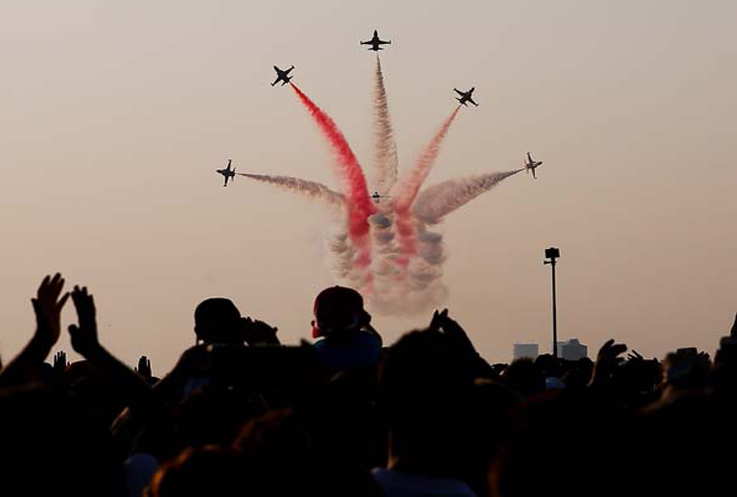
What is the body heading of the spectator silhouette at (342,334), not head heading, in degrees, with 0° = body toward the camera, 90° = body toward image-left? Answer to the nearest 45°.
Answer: approximately 180°
